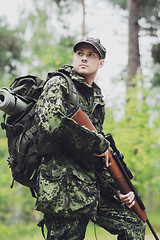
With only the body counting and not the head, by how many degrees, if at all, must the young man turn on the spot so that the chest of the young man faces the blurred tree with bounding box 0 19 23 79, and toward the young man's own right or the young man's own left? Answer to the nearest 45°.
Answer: approximately 135° to the young man's own left

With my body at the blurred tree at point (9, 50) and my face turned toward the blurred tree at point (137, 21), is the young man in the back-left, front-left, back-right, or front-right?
front-right

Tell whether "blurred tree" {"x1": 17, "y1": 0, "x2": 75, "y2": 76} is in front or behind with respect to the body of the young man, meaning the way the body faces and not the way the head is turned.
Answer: behind

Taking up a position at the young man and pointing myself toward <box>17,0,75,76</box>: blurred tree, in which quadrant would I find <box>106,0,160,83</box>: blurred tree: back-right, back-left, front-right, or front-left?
front-right

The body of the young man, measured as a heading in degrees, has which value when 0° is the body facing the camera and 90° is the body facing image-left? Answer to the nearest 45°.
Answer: approximately 315°

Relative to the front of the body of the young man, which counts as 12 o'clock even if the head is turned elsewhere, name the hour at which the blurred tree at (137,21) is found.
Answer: The blurred tree is roughly at 8 o'clock from the young man.
